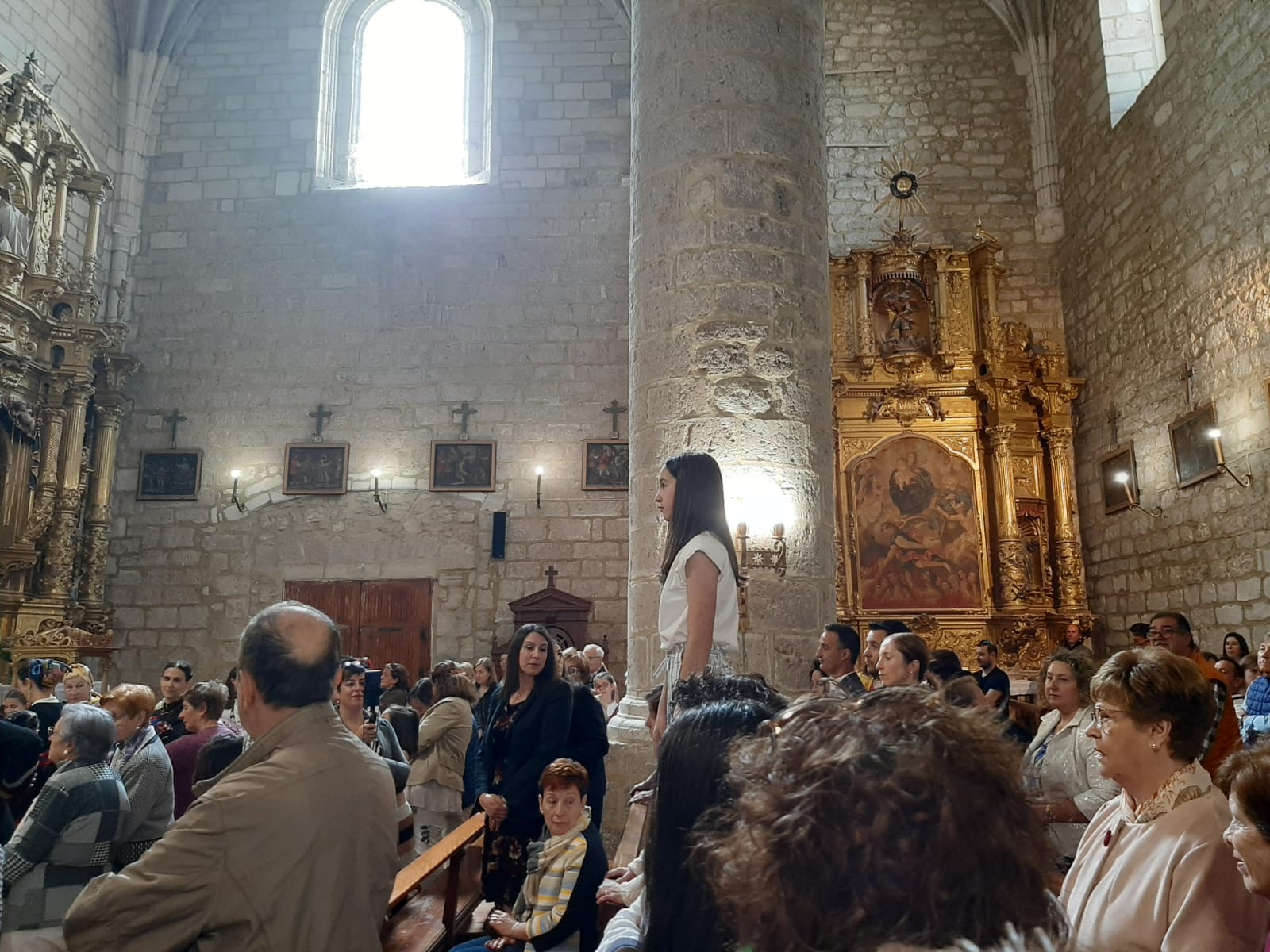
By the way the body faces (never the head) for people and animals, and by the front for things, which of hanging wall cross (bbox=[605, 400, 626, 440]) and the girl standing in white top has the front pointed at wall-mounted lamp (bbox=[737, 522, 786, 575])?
the hanging wall cross

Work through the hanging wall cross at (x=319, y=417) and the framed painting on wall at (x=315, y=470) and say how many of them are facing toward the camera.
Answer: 2

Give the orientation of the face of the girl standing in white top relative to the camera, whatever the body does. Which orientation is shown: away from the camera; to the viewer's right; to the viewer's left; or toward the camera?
to the viewer's left

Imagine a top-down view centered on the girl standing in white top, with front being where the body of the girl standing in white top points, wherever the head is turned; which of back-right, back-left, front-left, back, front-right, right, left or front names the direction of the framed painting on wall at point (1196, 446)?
back-right

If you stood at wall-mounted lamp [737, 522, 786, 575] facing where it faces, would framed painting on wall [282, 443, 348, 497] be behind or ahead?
behind

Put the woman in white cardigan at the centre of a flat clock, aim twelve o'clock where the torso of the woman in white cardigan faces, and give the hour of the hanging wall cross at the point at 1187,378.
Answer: The hanging wall cross is roughly at 5 o'clock from the woman in white cardigan.

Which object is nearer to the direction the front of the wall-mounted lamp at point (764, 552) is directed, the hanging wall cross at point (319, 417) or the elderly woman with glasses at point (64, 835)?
the elderly woman with glasses

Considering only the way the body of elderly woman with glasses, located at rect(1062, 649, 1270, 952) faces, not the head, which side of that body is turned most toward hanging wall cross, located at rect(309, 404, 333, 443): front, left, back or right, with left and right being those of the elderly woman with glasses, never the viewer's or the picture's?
right

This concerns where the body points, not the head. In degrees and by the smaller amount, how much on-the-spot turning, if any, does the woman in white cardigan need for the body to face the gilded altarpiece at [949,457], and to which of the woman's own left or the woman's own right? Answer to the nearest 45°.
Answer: approximately 135° to the woman's own right

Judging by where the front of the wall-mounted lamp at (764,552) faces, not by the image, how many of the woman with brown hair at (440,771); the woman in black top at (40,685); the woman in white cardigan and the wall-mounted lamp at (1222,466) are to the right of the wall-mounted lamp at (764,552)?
2

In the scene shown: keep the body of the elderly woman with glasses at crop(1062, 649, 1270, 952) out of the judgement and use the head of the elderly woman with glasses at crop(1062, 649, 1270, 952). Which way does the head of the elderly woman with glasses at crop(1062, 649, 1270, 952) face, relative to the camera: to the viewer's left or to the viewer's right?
to the viewer's left

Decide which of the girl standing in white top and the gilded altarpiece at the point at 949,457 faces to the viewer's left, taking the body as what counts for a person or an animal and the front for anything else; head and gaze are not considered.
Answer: the girl standing in white top
